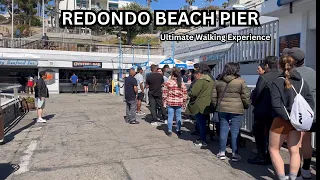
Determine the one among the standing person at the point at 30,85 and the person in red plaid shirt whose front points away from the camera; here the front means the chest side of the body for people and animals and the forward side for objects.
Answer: the person in red plaid shirt

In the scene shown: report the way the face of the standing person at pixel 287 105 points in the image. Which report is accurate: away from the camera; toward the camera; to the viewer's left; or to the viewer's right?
away from the camera

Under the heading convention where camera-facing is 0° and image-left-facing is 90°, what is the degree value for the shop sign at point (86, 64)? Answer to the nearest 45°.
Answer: approximately 0°

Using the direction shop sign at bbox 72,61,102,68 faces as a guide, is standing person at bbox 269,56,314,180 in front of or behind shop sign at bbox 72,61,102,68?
in front

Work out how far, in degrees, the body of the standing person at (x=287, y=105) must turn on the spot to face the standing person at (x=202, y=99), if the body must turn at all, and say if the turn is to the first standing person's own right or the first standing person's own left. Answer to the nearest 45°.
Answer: approximately 45° to the first standing person's own left

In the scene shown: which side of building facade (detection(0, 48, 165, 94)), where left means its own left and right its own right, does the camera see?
front

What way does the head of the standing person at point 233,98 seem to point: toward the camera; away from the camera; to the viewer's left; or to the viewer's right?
away from the camera

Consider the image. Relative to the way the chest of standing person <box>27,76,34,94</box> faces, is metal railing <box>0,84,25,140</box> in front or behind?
in front

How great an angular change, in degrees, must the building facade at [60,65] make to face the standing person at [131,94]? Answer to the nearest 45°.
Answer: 0° — it already faces them

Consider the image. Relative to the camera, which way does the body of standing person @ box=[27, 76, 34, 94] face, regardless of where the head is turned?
toward the camera

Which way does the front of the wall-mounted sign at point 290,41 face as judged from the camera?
facing the viewer and to the left of the viewer
